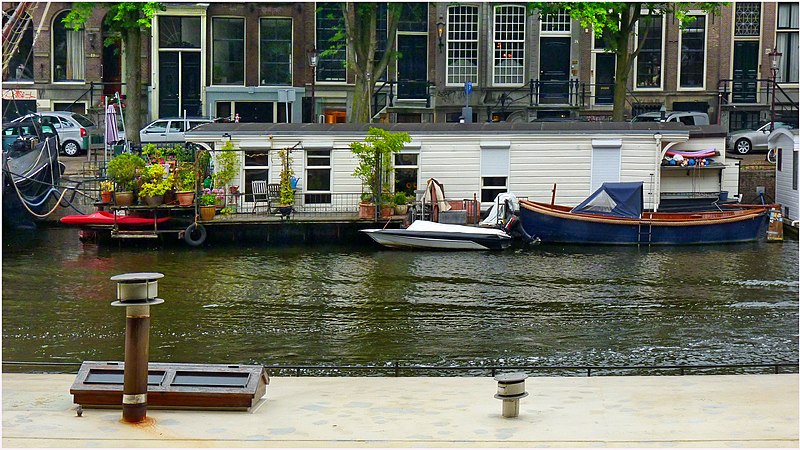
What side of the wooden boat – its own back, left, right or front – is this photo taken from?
left

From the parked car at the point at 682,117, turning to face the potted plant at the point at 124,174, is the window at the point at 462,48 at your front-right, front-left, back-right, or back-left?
front-right

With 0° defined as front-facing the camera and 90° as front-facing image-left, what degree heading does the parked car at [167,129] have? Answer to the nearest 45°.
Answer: approximately 90°

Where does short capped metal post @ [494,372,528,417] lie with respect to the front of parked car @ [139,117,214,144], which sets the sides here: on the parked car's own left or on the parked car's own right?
on the parked car's own left

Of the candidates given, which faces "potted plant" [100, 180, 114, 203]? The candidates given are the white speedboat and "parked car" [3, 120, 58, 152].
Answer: the white speedboat

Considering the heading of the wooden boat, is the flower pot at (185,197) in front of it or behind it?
in front

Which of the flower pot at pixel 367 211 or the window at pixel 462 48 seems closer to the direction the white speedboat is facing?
the flower pot

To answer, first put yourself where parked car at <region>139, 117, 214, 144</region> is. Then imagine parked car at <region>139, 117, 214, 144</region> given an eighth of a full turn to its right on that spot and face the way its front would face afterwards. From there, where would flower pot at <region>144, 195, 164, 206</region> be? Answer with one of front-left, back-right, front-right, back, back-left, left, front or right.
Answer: back-left

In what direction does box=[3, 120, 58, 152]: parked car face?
to the viewer's left

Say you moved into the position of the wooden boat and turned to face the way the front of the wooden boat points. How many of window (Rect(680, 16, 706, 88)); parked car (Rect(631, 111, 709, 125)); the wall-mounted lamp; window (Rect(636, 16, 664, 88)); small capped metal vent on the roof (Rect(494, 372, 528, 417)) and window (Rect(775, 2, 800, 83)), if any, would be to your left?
1

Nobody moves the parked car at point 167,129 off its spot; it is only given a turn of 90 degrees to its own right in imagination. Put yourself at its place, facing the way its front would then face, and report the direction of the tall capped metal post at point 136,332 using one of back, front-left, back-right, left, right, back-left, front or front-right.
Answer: back

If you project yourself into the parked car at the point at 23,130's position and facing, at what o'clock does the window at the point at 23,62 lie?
The window is roughly at 3 o'clock from the parked car.

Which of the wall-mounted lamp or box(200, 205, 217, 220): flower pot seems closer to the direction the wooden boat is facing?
the flower pot

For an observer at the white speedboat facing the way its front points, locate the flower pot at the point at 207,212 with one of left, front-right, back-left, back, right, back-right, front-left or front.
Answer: front

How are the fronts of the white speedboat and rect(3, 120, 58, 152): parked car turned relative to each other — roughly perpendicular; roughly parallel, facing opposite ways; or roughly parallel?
roughly parallel

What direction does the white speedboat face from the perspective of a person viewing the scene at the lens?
facing to the left of the viewer
